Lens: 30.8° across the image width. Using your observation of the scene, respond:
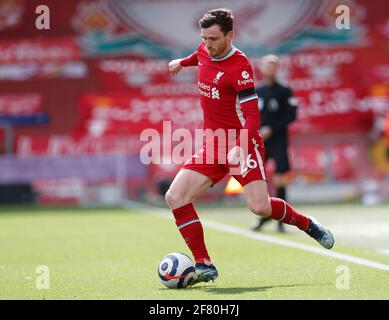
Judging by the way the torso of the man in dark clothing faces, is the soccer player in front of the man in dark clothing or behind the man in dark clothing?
in front

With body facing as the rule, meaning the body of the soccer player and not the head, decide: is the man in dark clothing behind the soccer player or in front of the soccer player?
behind

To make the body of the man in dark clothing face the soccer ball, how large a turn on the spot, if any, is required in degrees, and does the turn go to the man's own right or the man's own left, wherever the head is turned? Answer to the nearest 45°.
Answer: approximately 45° to the man's own left

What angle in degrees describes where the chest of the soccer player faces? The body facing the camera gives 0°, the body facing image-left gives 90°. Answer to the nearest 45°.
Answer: approximately 45°

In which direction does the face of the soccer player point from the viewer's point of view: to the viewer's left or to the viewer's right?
to the viewer's left

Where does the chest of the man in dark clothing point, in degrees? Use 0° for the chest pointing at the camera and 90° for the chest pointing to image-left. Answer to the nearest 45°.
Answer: approximately 45°

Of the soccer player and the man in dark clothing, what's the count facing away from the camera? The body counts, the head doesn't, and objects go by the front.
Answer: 0
